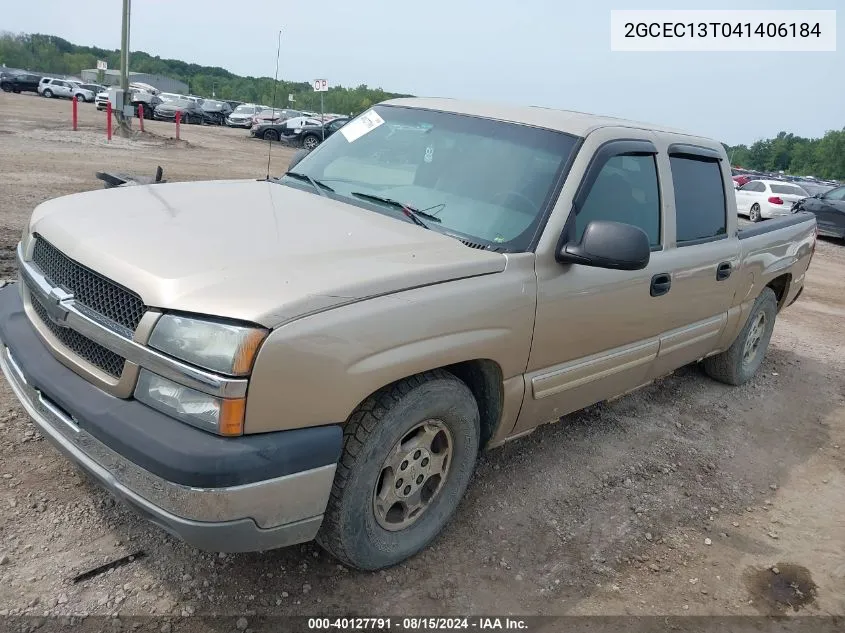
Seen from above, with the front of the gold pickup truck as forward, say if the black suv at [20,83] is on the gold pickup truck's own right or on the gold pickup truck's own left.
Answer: on the gold pickup truck's own right

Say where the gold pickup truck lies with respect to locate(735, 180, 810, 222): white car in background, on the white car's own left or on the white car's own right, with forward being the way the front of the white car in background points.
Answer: on the white car's own left

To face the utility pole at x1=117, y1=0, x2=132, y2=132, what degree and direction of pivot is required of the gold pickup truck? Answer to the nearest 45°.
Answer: approximately 90° to its right

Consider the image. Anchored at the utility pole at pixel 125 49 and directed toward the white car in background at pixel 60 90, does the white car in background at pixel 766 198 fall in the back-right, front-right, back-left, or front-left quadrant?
back-right

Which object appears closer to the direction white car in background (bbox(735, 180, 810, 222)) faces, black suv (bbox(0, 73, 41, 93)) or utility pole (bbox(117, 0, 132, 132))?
the black suv

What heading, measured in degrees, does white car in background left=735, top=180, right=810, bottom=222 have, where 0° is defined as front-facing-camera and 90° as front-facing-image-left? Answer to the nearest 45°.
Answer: approximately 135°

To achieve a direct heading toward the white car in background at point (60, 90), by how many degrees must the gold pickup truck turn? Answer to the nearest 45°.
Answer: approximately 90° to its right

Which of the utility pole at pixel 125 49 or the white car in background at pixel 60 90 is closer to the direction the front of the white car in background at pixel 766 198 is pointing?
the white car in background

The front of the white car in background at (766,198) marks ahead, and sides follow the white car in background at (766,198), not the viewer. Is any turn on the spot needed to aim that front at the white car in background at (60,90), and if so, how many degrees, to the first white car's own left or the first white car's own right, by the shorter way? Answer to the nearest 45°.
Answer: approximately 45° to the first white car's own left

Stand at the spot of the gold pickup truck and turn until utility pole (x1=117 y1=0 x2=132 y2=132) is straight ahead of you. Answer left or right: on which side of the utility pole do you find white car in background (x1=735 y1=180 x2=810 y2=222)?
right

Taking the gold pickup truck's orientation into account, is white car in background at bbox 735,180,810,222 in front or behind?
behind

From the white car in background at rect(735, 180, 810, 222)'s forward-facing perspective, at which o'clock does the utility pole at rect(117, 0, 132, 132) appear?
The utility pole is roughly at 10 o'clock from the white car in background.
